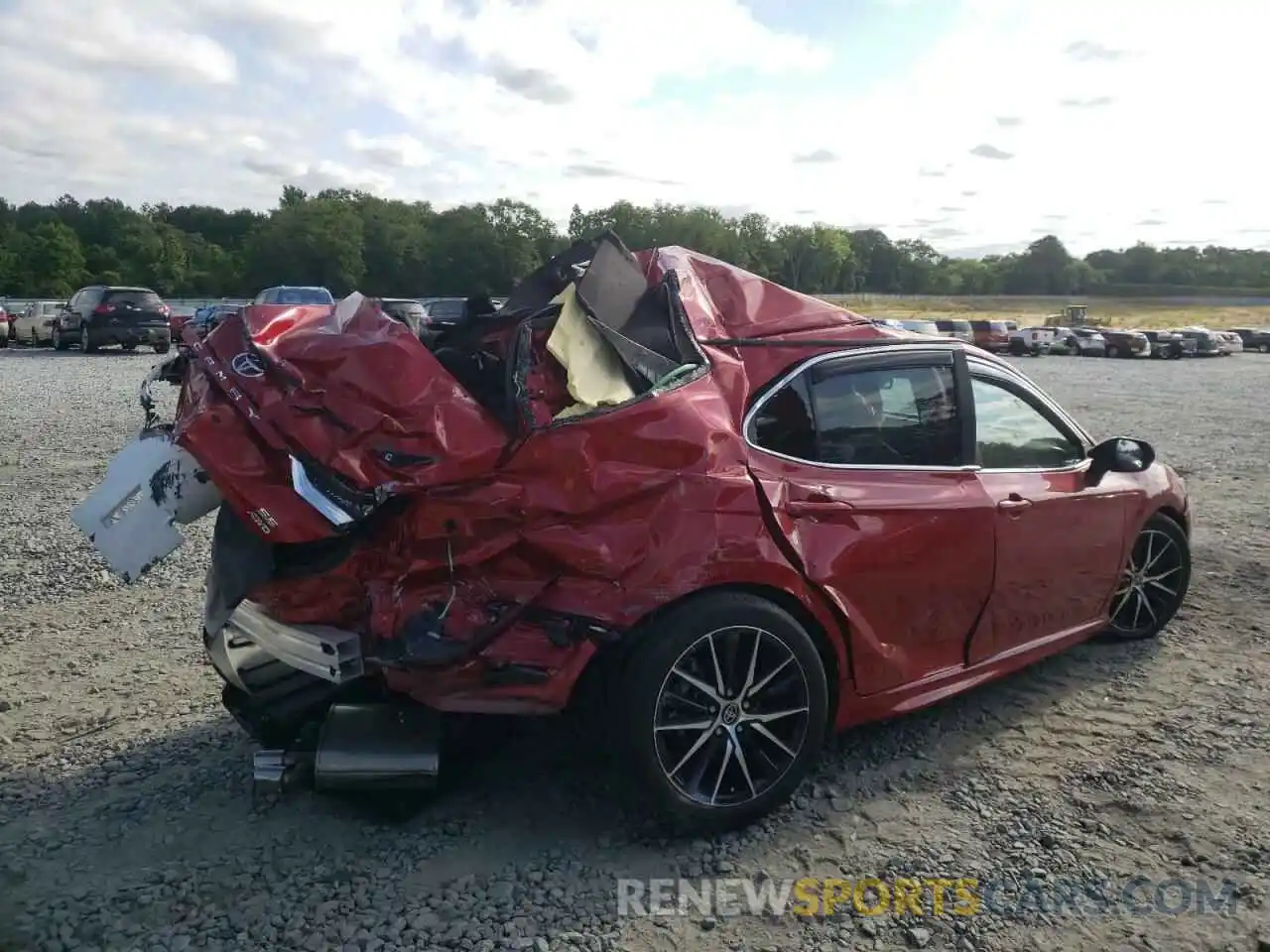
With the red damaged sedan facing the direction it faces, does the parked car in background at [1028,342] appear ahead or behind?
ahead

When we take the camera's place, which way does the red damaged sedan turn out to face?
facing away from the viewer and to the right of the viewer

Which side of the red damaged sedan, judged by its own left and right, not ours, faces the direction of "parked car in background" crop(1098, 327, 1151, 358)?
front

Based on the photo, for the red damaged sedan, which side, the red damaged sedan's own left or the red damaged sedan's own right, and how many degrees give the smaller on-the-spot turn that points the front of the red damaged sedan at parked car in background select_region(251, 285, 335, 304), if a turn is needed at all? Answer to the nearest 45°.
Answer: approximately 45° to the red damaged sedan's own left

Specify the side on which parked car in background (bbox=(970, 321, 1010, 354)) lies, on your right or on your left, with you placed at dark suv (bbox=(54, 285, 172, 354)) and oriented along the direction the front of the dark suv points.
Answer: on your right

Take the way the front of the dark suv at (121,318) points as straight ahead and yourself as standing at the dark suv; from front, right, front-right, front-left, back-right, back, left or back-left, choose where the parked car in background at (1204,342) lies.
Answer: back-right

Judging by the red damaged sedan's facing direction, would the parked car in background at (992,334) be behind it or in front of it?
in front

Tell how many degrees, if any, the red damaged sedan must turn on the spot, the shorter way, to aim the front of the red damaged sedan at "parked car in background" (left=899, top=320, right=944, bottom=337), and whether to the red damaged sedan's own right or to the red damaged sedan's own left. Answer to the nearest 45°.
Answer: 0° — it already faces it

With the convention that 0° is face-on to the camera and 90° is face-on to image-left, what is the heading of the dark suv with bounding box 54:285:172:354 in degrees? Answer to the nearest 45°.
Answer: approximately 135°

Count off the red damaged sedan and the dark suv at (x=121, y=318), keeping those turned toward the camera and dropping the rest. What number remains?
0
